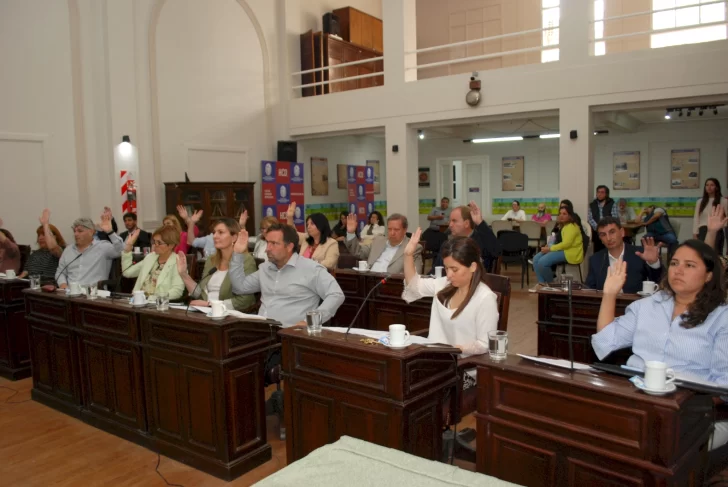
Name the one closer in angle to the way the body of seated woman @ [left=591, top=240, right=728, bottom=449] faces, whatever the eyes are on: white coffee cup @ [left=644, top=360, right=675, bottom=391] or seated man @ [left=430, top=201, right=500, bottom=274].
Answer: the white coffee cup

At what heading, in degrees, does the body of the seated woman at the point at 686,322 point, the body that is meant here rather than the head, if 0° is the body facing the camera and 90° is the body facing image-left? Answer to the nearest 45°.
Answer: approximately 45°

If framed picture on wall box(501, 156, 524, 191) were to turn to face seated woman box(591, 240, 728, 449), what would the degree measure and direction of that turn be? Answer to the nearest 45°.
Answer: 0° — it already faces them

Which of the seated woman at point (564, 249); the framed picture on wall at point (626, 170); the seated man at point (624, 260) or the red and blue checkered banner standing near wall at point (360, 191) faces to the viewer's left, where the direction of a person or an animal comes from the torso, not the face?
the seated woman

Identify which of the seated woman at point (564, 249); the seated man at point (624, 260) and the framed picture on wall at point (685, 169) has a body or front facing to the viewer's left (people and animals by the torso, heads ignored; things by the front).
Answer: the seated woman

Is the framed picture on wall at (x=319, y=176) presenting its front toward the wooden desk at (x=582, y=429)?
yes

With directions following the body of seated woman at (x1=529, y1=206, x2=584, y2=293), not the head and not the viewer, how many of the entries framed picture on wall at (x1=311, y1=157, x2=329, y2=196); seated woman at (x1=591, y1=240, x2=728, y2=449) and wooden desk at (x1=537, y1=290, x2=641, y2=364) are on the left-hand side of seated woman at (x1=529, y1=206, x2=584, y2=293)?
2
